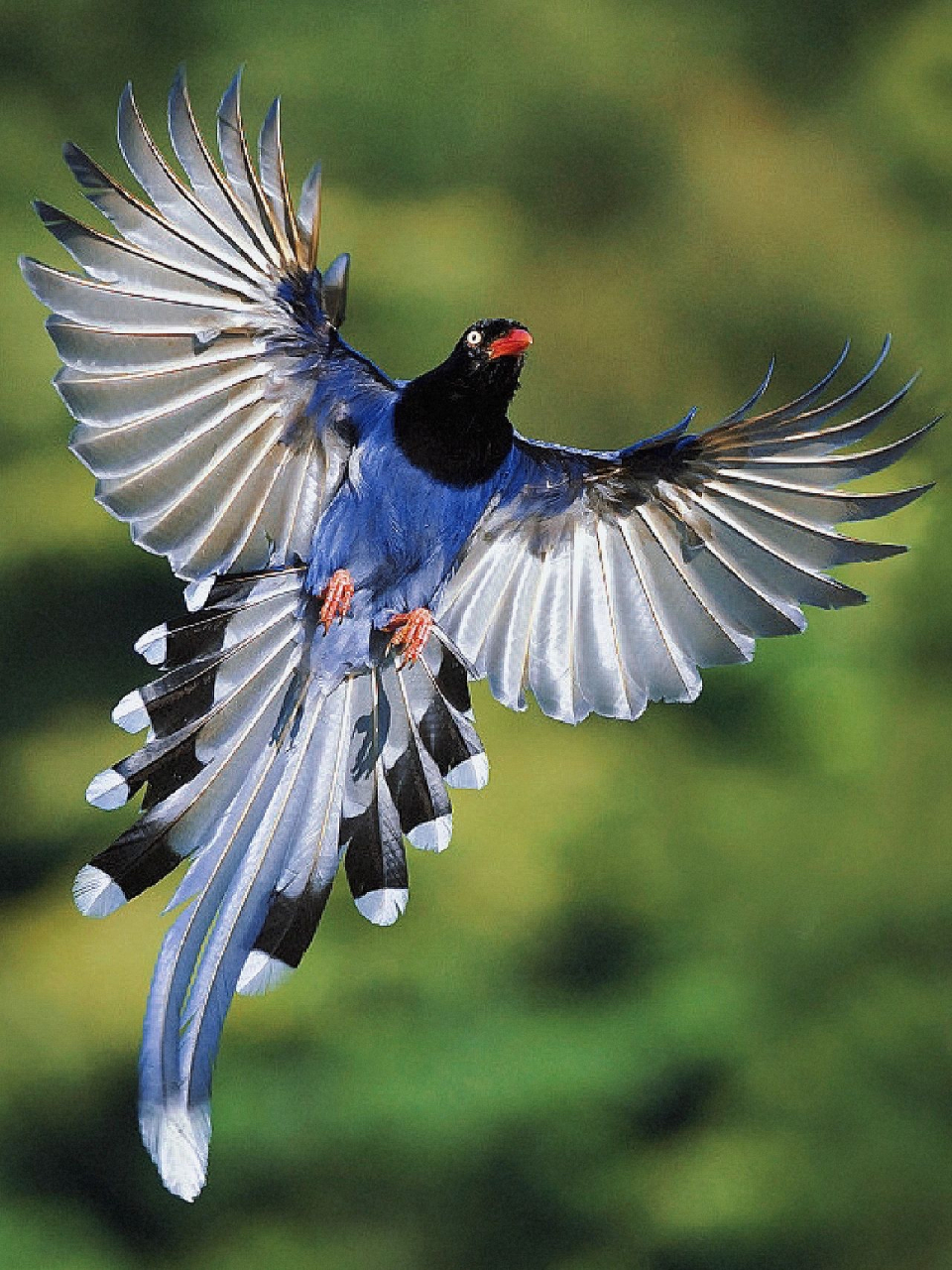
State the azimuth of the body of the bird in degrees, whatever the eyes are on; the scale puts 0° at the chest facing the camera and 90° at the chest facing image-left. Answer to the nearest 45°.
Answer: approximately 315°
